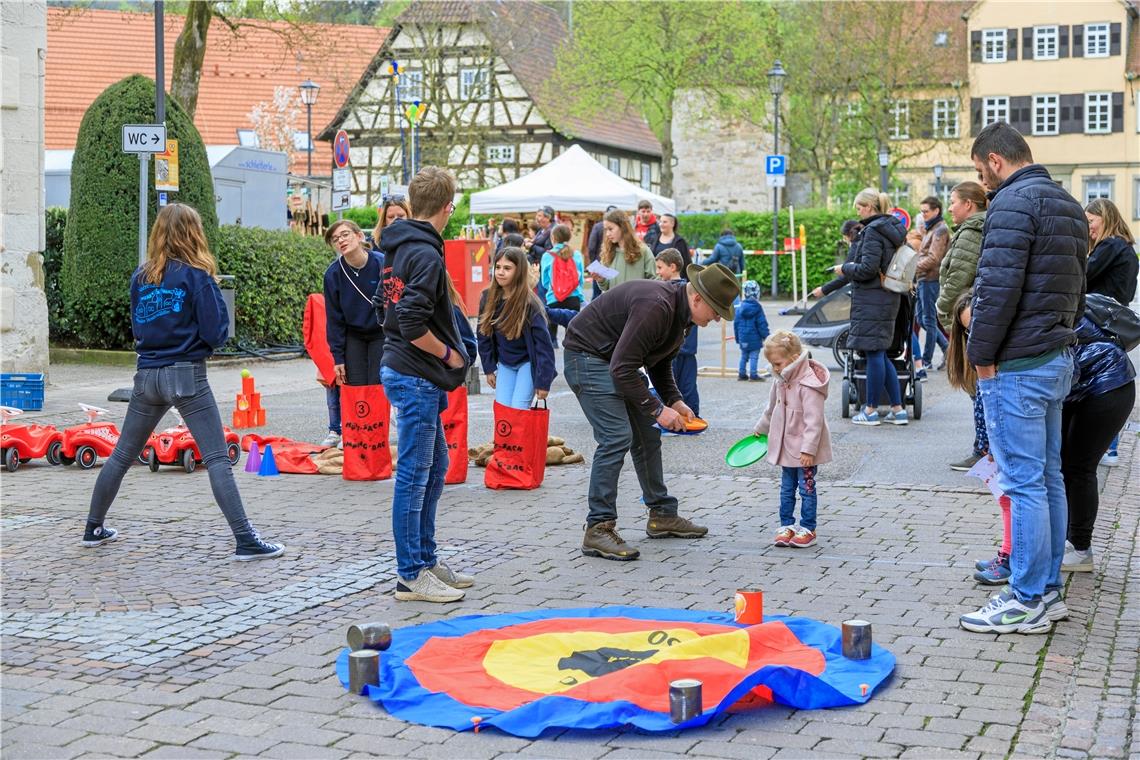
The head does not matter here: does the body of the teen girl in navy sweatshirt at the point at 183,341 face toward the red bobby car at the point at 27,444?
no

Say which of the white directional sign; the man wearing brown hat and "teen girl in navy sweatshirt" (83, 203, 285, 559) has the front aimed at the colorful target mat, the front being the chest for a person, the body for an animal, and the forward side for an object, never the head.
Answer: the white directional sign

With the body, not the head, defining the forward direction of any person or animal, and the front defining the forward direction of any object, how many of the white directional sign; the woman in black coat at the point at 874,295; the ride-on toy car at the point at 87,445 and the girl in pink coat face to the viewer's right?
0

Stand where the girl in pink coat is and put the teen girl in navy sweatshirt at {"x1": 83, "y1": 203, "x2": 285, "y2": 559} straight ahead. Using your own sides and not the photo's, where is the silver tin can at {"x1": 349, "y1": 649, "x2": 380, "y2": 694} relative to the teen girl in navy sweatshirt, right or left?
left

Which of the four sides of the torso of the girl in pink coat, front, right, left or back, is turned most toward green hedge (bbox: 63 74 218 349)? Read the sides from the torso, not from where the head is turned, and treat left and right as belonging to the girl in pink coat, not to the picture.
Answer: right

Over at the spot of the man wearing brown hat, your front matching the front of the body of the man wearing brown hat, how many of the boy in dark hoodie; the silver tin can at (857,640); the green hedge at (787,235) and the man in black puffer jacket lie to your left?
1

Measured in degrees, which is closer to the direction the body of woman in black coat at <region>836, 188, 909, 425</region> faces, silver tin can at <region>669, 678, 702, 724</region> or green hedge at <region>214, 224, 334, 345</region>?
the green hedge

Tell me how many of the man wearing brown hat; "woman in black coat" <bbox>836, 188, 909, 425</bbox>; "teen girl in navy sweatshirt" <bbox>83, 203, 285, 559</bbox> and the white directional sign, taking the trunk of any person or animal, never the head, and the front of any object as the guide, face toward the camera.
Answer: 1

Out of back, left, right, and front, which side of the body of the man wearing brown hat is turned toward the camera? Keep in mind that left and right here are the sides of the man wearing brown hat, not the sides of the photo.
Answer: right

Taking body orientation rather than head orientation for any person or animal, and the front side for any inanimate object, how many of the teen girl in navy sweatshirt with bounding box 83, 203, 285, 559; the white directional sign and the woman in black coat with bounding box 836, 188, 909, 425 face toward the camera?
1

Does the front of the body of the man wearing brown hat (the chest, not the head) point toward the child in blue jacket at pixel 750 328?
no

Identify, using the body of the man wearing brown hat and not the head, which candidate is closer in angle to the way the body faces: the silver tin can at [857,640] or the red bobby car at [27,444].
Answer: the silver tin can

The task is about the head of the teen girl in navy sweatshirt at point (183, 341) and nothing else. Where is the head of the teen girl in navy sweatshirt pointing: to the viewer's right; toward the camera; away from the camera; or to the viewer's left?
away from the camera

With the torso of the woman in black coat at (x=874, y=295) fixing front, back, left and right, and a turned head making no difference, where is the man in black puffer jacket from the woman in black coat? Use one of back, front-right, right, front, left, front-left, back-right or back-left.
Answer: left

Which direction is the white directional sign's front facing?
toward the camera

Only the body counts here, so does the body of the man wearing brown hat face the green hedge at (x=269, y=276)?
no

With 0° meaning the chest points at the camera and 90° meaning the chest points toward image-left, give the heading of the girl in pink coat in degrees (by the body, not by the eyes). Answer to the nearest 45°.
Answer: approximately 45°
